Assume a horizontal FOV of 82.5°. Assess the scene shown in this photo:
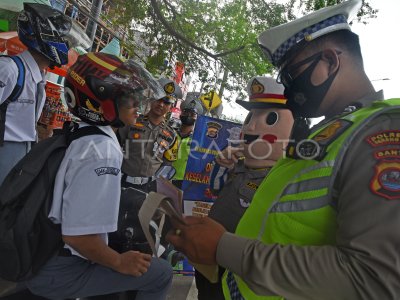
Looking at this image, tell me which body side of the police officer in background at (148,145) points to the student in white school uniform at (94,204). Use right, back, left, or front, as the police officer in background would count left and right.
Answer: front

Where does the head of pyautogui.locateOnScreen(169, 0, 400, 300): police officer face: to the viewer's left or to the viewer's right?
to the viewer's left

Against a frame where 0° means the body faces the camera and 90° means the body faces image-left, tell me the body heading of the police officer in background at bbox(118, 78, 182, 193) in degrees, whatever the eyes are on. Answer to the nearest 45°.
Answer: approximately 0°

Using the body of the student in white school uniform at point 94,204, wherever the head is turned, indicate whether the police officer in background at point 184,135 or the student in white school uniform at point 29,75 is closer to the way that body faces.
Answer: the police officer in background

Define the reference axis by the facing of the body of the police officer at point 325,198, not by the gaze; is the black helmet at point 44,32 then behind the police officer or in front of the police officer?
in front

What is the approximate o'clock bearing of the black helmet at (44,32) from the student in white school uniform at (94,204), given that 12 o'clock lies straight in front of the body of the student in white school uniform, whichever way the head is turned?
The black helmet is roughly at 8 o'clock from the student in white school uniform.

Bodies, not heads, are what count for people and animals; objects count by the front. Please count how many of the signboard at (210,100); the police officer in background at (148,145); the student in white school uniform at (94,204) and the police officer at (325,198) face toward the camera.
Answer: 2

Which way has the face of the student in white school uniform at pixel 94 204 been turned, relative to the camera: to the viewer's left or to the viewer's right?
to the viewer's right

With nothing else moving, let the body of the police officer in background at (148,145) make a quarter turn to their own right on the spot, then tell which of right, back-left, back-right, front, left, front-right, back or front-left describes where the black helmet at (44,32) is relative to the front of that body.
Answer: front-left

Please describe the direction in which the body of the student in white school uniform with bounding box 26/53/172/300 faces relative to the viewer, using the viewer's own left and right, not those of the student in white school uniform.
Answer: facing to the right of the viewer

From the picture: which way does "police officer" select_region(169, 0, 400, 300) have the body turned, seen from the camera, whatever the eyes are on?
to the viewer's left
